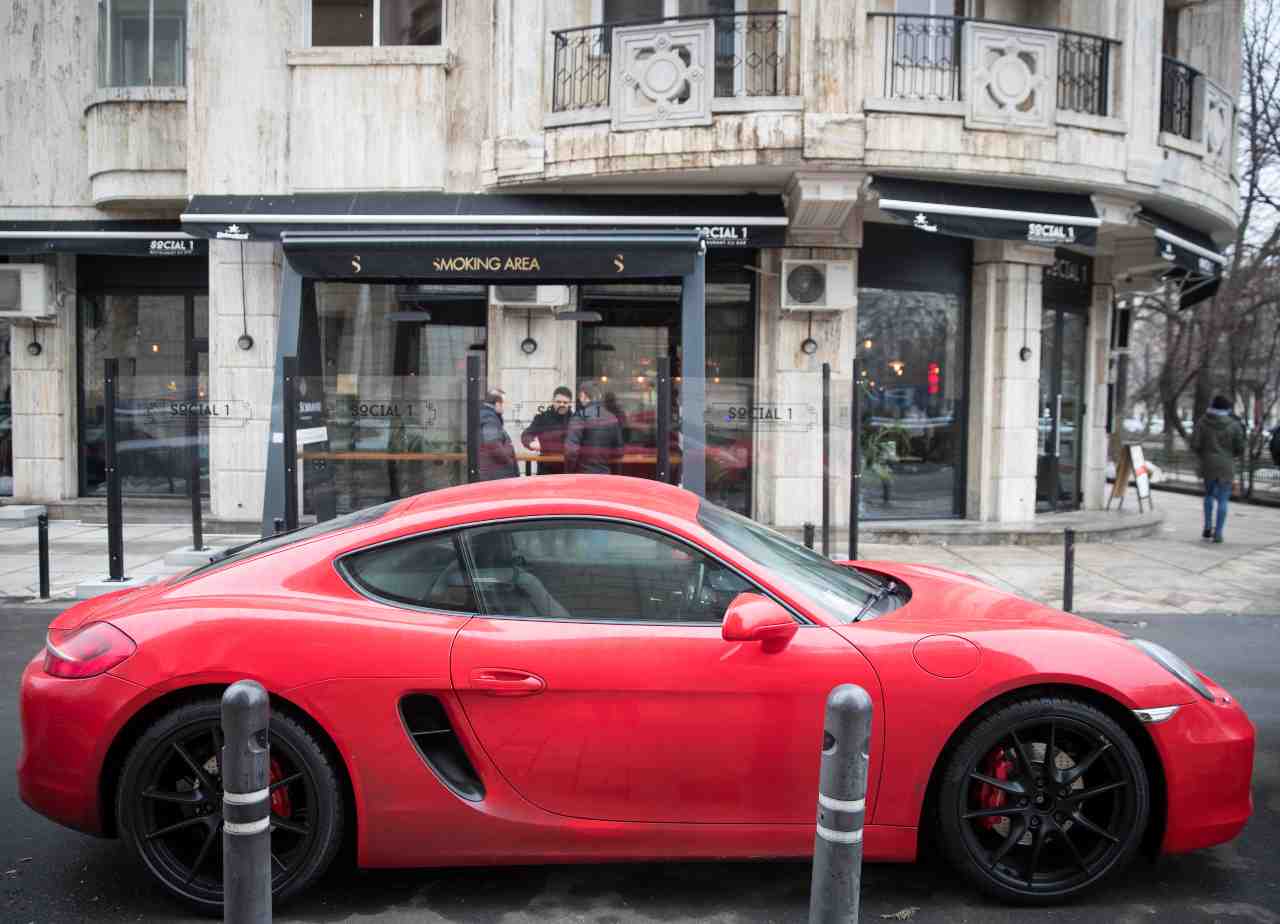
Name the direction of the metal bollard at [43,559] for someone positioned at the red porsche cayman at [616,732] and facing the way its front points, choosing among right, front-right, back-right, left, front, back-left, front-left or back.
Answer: back-left

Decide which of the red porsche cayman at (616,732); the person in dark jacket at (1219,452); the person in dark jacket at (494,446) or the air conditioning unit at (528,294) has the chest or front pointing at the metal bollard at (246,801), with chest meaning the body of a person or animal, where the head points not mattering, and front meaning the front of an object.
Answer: the air conditioning unit

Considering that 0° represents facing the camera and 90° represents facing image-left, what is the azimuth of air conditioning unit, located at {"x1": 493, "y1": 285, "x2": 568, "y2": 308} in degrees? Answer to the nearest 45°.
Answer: approximately 0°

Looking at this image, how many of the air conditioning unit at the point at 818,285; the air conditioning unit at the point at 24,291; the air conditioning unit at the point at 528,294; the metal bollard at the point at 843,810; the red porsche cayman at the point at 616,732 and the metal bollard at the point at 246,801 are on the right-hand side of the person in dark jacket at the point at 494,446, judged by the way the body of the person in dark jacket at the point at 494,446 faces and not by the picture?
3

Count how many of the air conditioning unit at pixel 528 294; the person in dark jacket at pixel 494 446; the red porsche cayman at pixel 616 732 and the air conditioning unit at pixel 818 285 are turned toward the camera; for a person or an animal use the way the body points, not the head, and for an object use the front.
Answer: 2

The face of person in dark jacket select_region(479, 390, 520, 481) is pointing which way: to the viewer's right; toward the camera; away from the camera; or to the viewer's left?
to the viewer's right

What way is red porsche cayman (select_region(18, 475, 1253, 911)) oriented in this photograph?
to the viewer's right

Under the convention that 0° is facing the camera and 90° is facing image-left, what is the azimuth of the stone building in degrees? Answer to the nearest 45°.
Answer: approximately 0°

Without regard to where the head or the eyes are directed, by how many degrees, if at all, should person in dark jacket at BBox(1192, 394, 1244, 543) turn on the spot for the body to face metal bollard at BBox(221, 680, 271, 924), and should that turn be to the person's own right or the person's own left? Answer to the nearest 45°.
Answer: approximately 180°

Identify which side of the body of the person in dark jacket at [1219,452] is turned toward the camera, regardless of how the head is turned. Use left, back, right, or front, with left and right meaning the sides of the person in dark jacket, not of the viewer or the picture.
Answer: back
